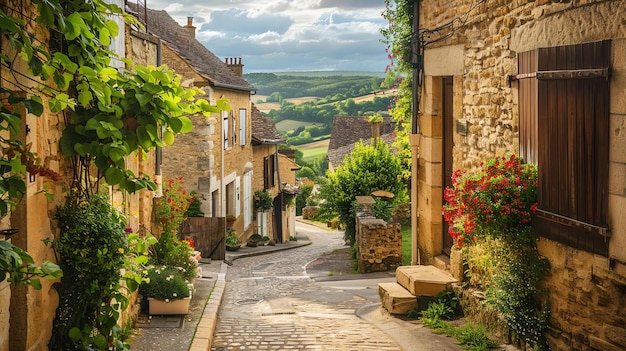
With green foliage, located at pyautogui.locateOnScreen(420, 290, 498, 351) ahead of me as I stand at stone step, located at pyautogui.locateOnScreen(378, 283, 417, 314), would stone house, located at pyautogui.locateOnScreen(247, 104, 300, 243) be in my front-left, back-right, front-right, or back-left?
back-left

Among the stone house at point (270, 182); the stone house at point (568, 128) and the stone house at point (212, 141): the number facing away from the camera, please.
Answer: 0

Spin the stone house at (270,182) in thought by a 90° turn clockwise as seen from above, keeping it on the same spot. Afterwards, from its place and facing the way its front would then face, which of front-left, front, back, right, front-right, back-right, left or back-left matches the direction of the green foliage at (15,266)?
front-left

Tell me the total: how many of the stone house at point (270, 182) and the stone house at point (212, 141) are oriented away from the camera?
0

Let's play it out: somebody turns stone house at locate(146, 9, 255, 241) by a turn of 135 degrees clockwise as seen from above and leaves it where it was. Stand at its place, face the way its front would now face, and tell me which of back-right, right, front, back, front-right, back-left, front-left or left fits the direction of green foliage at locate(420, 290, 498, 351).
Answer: left

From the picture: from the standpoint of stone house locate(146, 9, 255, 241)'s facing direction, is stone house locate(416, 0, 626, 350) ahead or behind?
ahead

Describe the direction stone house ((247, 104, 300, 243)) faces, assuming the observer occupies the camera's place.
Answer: facing the viewer and to the right of the viewer

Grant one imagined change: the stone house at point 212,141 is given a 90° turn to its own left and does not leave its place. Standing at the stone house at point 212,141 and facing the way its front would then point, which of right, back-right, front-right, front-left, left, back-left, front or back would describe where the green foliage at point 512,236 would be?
back-right

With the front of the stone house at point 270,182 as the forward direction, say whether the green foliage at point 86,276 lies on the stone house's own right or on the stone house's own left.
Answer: on the stone house's own right

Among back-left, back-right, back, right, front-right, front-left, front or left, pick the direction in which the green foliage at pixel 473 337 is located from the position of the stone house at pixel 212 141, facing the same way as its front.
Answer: front-right

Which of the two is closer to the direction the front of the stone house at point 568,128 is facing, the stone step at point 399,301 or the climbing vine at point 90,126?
the climbing vine

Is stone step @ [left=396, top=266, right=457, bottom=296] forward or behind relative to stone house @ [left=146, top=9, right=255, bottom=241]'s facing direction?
forward

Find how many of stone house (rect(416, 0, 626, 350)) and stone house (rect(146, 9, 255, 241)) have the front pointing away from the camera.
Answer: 0

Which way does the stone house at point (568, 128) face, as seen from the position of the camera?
facing the viewer and to the left of the viewer
